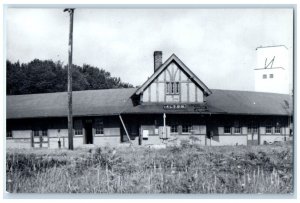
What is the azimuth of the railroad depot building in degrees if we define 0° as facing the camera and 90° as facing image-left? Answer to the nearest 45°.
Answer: approximately 0°
